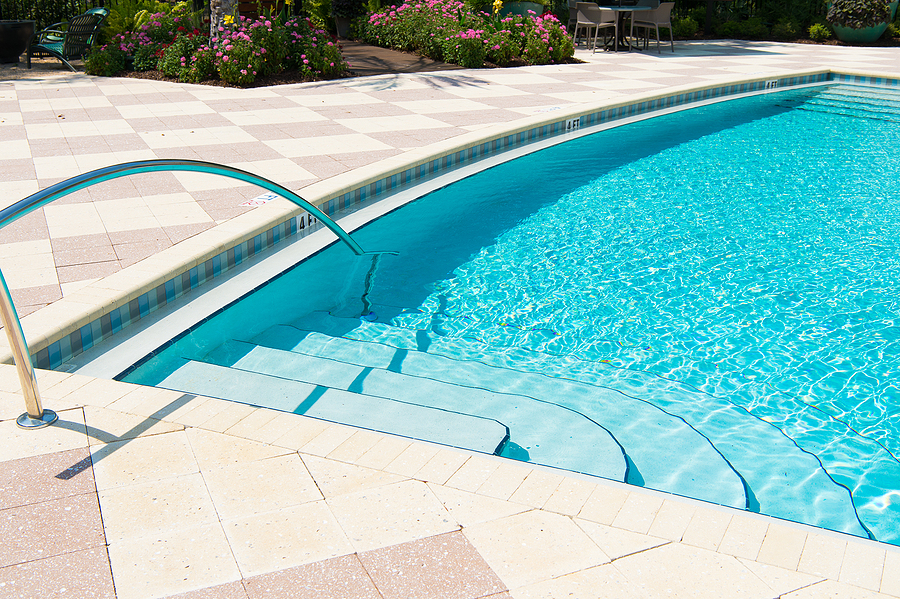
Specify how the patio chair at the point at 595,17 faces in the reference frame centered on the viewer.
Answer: facing away from the viewer and to the right of the viewer

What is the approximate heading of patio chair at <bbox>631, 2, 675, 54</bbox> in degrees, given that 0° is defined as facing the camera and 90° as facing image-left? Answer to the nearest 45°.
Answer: approximately 135°

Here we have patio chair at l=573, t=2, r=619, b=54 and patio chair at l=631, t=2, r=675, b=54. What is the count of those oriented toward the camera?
0

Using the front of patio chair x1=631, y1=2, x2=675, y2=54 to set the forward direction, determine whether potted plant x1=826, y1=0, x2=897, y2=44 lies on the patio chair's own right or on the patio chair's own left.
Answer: on the patio chair's own right

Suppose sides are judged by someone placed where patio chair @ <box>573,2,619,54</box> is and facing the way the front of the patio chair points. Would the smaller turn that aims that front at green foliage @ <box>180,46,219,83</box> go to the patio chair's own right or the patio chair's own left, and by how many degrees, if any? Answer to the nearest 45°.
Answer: approximately 180°

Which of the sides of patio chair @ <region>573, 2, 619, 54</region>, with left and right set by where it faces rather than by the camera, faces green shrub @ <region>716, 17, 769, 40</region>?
front

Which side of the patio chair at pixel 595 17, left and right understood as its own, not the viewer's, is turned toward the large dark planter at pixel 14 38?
back

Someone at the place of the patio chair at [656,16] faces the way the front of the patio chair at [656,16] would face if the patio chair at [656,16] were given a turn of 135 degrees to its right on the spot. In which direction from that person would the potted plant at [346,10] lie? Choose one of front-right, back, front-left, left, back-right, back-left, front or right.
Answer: back
